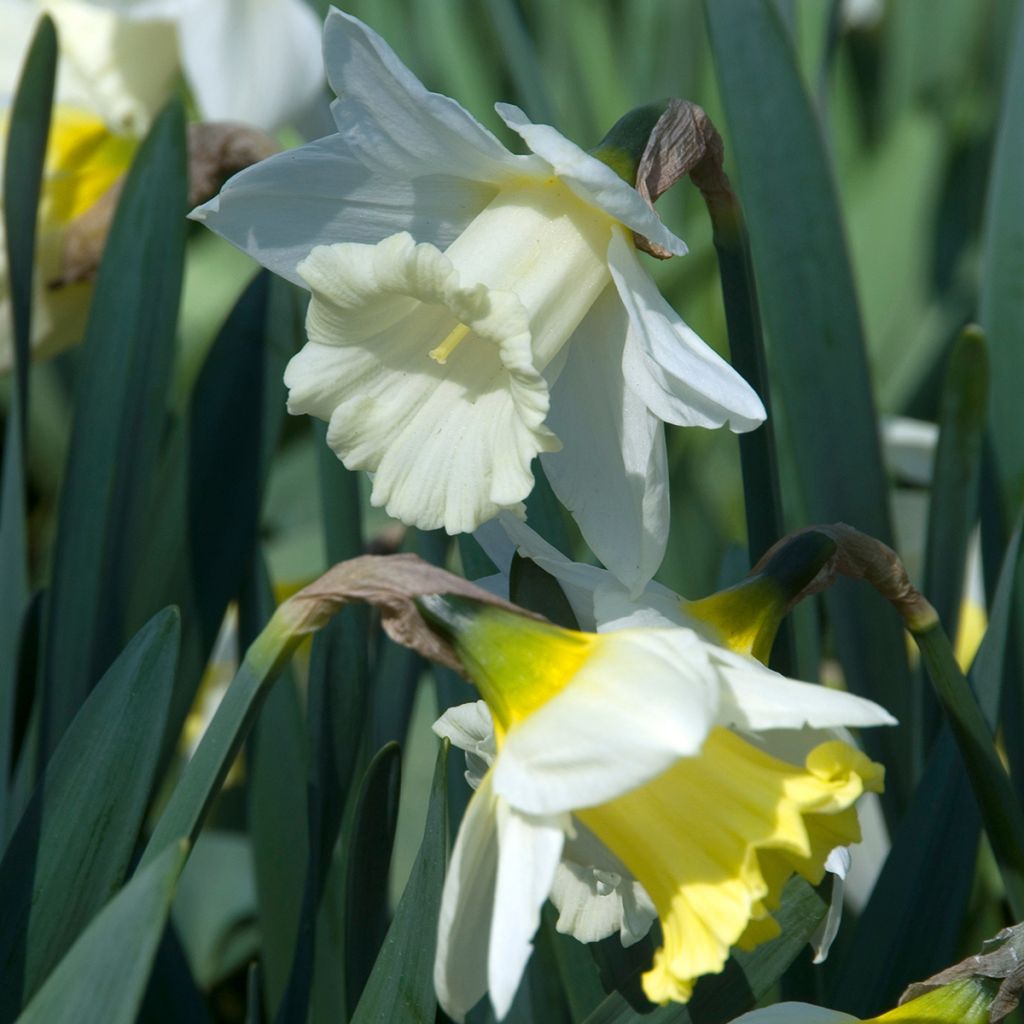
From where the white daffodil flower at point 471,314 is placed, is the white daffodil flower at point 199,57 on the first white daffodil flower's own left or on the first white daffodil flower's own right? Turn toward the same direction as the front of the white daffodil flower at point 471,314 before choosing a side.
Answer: on the first white daffodil flower's own right

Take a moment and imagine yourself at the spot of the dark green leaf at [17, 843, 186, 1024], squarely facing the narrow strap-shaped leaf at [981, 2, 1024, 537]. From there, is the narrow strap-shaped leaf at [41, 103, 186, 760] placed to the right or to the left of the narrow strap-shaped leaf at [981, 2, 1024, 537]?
left

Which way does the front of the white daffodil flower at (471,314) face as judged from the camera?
facing the viewer and to the left of the viewer

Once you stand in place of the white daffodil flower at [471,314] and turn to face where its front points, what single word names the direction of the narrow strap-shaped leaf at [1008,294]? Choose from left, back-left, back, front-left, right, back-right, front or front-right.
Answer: back
